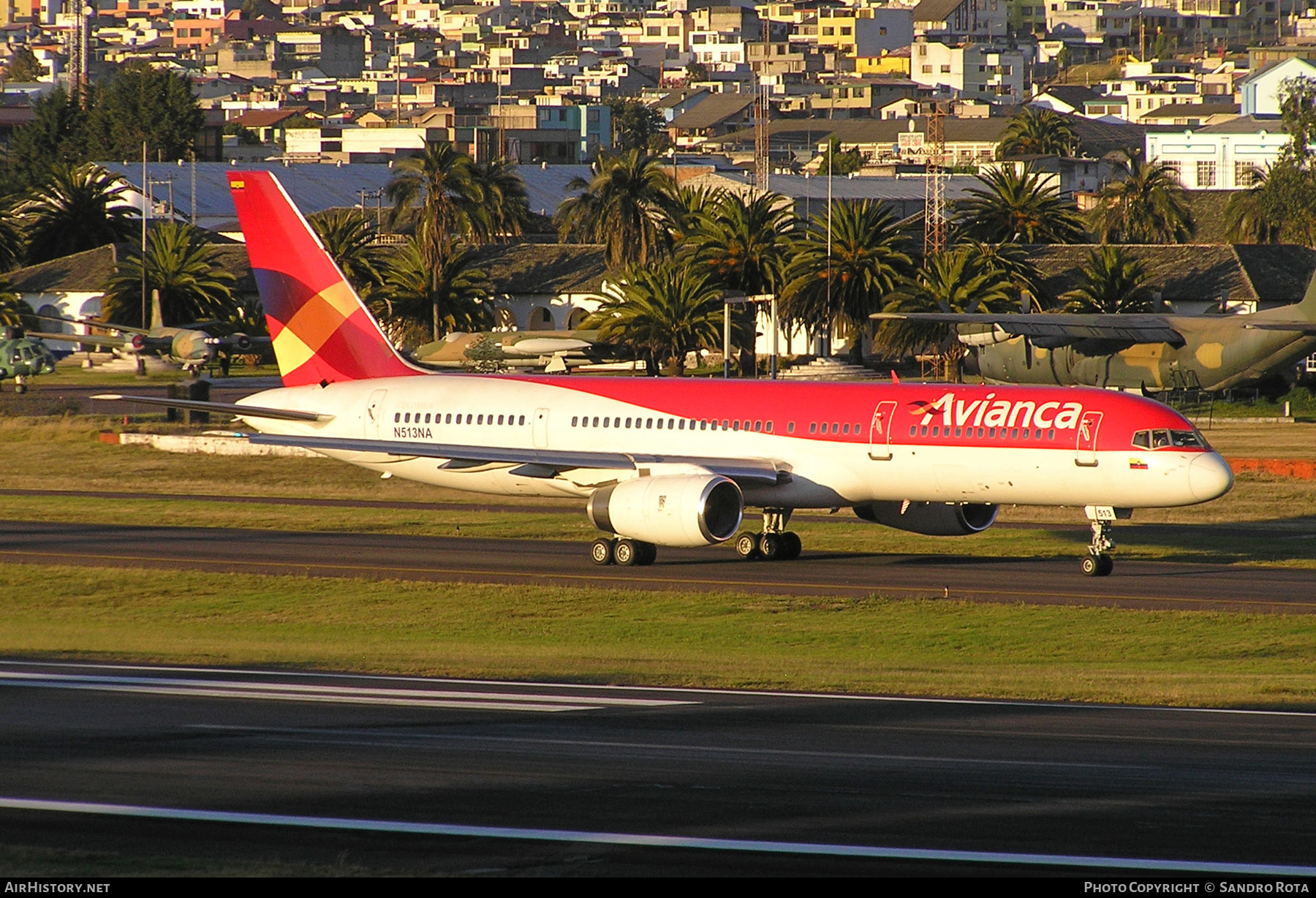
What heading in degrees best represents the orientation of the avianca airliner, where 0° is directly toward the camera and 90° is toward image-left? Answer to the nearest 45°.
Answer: approximately 315°
